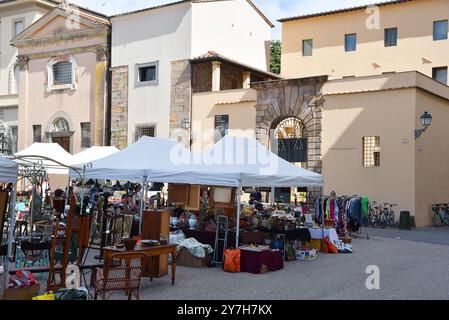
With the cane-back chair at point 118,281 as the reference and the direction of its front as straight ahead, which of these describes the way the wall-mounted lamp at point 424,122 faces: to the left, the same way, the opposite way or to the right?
the opposite way

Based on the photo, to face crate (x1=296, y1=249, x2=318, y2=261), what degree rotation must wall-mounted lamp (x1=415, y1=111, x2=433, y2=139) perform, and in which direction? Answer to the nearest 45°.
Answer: approximately 90° to its right

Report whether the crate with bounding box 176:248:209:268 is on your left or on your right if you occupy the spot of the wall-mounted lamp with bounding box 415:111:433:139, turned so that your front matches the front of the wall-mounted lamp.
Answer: on your right
